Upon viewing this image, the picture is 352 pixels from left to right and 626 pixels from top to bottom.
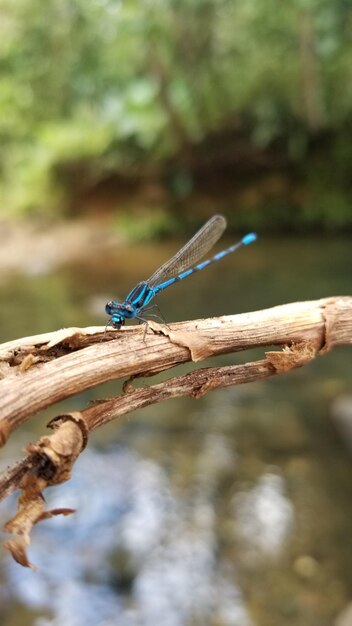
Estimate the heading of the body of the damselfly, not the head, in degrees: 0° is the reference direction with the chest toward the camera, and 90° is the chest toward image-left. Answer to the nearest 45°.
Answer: approximately 45°
